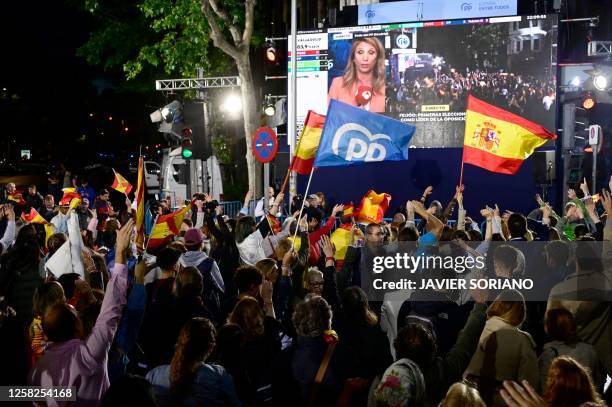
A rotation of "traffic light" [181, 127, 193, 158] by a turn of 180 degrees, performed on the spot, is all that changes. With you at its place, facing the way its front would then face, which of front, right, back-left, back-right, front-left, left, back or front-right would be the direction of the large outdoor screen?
right

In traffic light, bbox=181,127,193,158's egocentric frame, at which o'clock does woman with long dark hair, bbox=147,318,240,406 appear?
The woman with long dark hair is roughly at 12 o'clock from the traffic light.

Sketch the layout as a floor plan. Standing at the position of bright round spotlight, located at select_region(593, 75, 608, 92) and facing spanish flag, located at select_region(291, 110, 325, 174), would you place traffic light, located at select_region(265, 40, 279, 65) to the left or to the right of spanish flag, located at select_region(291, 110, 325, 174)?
right

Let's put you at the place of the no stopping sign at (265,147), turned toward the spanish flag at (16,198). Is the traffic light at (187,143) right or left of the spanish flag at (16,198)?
right

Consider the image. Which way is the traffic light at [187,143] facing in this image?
toward the camera

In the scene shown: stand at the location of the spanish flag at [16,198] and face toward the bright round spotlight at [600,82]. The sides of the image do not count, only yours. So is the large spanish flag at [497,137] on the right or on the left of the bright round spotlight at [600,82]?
right

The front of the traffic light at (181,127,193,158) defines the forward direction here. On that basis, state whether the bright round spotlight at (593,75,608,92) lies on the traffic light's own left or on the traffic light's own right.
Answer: on the traffic light's own left

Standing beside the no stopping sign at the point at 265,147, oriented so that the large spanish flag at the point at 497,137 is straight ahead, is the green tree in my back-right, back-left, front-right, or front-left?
back-left

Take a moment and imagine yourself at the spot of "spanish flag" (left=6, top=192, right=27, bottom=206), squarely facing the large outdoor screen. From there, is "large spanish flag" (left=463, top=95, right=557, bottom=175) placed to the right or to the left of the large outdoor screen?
right
